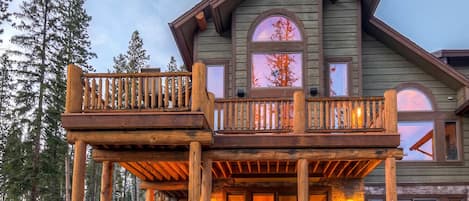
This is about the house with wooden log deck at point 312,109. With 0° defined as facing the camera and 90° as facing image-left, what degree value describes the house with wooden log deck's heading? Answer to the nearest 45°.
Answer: approximately 0°

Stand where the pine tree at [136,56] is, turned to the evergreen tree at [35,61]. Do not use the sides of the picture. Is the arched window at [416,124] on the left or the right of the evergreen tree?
left

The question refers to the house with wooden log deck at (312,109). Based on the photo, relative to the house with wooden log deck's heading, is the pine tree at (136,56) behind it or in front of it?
behind

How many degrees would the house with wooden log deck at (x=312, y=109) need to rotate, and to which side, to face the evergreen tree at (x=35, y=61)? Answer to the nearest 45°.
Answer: approximately 135° to its right
